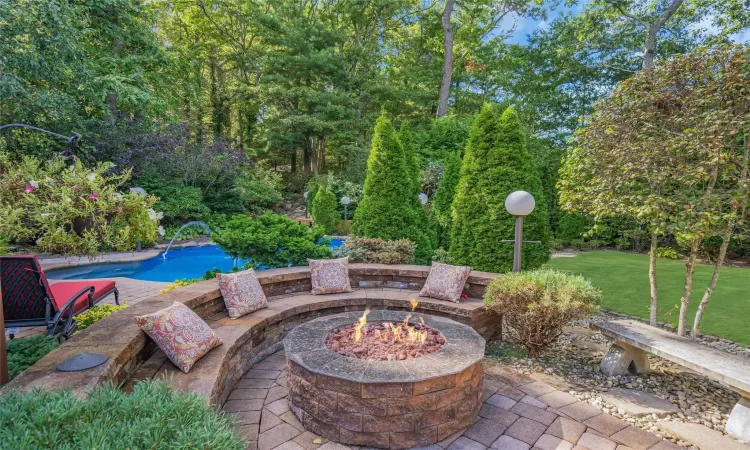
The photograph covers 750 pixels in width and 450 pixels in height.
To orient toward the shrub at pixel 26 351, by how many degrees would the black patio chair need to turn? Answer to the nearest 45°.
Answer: approximately 135° to its right

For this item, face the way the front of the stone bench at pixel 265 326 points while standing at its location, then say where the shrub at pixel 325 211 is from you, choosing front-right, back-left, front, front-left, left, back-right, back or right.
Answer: back-left

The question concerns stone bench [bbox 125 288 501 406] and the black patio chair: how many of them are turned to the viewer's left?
0

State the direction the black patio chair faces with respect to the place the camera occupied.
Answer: facing away from the viewer and to the right of the viewer

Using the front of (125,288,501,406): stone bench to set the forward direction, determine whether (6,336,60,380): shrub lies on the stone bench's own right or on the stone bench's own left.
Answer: on the stone bench's own right

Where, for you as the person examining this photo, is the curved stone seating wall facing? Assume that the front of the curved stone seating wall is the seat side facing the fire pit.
facing the viewer and to the right of the viewer
